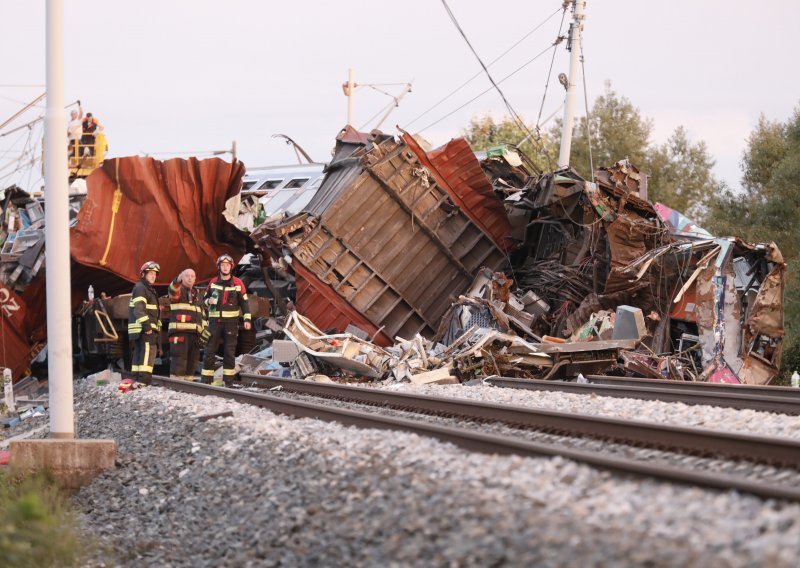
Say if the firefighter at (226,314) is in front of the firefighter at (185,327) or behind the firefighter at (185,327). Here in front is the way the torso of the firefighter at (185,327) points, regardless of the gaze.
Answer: in front

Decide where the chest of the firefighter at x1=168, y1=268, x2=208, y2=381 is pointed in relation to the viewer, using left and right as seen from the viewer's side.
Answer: facing the viewer

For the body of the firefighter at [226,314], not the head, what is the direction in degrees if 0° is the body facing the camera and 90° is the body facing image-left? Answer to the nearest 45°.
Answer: approximately 0°

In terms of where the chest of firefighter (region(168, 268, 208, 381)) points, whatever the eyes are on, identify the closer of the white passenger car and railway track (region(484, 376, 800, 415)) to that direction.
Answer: the railway track

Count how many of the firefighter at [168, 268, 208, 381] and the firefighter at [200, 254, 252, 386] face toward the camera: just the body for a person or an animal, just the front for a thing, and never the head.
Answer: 2

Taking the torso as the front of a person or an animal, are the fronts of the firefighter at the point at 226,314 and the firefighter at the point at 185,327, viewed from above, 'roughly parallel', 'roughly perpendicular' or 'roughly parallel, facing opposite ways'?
roughly parallel

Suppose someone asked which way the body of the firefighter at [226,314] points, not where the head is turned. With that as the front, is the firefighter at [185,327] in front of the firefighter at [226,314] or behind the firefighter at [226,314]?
behind

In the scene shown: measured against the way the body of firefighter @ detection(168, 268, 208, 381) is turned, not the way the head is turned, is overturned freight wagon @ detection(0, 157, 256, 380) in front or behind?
behind

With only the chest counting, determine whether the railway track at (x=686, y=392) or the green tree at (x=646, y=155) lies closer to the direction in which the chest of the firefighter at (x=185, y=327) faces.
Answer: the railway track

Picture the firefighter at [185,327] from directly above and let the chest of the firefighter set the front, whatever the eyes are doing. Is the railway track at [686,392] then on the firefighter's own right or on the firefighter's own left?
on the firefighter's own left
